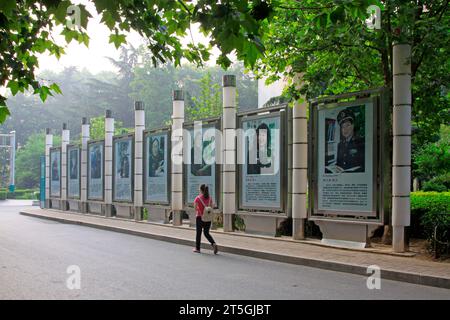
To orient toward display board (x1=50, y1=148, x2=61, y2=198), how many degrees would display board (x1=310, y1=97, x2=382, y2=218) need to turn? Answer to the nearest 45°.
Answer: approximately 90° to its right

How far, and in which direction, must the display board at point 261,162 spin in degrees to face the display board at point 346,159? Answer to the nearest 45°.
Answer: approximately 90° to its left

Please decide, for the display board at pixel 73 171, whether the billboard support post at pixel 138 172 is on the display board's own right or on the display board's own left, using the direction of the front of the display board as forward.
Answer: on the display board's own left

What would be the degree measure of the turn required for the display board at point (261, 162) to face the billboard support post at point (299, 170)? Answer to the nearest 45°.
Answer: approximately 90° to its left

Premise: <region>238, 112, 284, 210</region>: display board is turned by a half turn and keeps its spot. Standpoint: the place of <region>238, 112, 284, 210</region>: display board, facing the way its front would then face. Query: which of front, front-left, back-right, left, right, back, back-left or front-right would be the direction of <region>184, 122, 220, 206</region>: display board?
left

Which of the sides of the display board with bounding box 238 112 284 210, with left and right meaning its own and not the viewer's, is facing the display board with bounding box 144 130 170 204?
right

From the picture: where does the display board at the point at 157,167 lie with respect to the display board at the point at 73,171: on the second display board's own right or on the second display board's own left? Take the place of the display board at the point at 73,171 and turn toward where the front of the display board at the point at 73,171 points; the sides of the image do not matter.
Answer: on the second display board's own left

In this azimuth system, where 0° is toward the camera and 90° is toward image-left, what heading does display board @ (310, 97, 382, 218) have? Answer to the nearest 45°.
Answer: approximately 45°

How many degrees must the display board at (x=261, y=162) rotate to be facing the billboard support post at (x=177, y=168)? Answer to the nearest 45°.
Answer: approximately 90° to its right

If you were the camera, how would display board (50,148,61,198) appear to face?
facing the viewer and to the left of the viewer

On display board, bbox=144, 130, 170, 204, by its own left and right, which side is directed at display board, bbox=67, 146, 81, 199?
right
